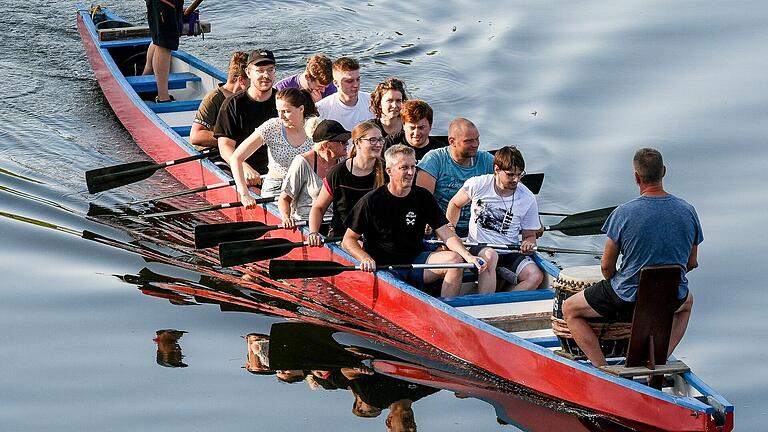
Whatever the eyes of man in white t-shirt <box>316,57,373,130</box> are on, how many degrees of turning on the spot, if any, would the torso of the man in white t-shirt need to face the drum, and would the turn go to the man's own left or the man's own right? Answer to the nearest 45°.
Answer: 0° — they already face it

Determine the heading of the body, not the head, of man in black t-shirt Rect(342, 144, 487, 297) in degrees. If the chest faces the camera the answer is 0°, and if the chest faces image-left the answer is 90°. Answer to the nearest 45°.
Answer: approximately 315°

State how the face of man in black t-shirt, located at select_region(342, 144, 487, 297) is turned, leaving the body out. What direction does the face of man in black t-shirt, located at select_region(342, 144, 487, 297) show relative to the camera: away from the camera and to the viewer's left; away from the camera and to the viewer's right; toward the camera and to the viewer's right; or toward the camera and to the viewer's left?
toward the camera and to the viewer's right

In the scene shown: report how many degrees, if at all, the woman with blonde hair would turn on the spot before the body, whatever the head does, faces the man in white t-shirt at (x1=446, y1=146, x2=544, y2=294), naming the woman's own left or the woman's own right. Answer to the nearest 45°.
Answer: approximately 45° to the woman's own left

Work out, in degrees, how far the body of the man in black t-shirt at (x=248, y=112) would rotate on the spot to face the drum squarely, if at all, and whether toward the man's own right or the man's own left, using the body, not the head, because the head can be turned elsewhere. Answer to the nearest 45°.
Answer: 0° — they already face it

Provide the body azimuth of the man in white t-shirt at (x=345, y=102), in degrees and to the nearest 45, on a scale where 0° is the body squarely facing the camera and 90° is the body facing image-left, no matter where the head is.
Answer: approximately 315°

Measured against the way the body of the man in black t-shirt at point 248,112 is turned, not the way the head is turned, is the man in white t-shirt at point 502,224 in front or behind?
in front

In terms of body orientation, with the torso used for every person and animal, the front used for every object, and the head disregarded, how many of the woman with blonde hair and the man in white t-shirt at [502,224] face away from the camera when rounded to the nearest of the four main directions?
0

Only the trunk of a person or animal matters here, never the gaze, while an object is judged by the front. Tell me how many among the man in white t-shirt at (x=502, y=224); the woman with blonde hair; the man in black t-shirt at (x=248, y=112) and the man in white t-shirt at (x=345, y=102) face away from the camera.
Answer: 0

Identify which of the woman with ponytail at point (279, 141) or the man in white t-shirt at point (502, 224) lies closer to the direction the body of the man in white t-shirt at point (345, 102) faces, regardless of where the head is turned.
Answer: the man in white t-shirt

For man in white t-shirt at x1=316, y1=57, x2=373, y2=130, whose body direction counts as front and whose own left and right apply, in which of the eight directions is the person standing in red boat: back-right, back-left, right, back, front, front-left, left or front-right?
back

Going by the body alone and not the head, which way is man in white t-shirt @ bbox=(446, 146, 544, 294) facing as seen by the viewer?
toward the camera

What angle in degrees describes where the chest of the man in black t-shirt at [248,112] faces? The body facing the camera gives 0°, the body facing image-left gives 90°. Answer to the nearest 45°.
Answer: approximately 315°

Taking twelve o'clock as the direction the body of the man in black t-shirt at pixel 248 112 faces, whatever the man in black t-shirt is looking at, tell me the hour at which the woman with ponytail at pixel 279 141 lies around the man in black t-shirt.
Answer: The woman with ponytail is roughly at 1 o'clock from the man in black t-shirt.

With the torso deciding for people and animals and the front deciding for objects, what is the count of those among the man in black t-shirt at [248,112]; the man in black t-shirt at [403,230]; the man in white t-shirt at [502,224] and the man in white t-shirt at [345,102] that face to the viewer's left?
0

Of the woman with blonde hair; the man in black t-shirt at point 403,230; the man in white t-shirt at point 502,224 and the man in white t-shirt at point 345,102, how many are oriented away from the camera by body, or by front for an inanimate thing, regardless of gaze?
0

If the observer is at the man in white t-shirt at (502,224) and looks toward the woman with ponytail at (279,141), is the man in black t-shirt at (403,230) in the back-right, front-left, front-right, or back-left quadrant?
front-left
